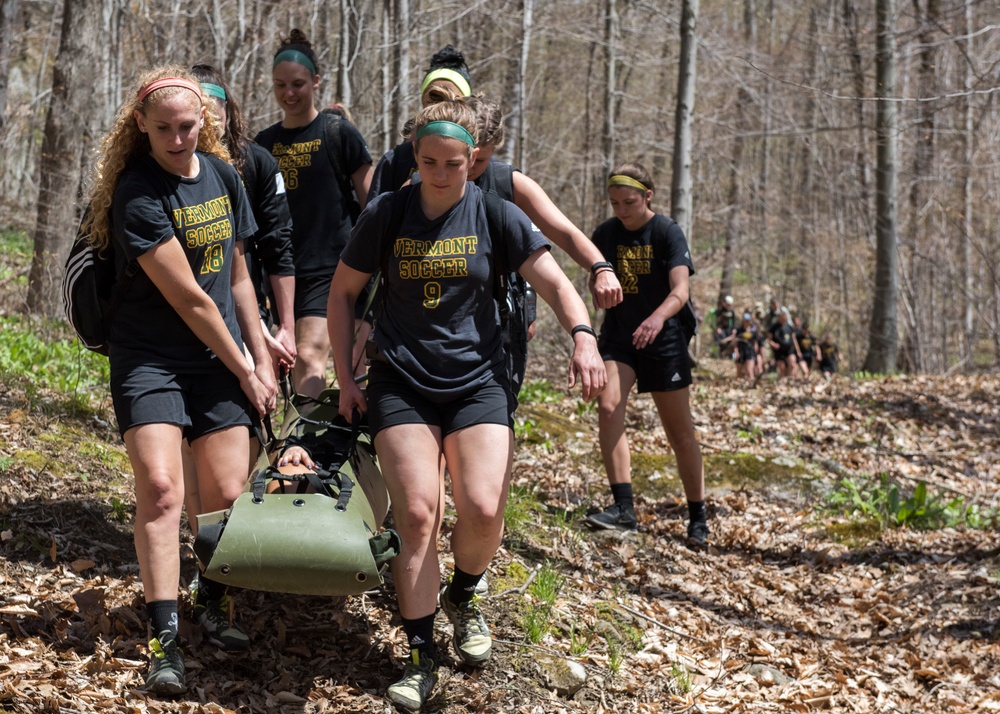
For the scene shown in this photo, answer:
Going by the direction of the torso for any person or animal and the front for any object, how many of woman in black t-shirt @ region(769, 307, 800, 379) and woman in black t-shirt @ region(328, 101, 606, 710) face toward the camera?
2

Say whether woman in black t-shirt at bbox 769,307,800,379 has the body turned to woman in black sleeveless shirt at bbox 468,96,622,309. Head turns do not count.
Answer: yes

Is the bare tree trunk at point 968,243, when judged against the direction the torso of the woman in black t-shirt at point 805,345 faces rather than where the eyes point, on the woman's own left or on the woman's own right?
on the woman's own left

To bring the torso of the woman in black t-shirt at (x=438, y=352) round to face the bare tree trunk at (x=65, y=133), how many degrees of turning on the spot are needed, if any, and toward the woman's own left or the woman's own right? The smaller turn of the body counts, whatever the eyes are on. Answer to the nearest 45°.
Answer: approximately 135° to the woman's own right

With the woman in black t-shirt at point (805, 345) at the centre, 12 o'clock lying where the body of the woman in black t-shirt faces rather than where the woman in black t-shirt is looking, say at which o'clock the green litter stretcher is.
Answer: The green litter stretcher is roughly at 12 o'clock from the woman in black t-shirt.

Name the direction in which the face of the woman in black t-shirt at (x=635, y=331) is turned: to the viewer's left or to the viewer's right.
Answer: to the viewer's left

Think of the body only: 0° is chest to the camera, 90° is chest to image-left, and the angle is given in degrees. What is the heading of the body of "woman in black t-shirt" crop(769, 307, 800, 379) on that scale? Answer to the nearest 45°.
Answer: approximately 0°
